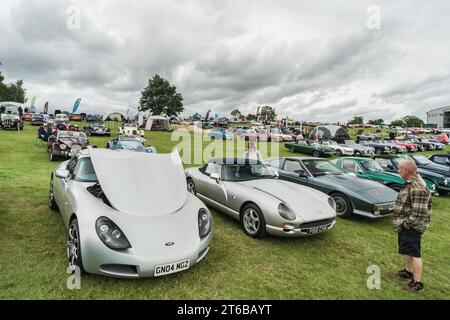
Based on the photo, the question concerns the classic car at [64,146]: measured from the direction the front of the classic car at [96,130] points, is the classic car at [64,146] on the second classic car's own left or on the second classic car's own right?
on the second classic car's own right

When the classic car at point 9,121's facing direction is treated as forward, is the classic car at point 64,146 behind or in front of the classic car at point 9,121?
in front

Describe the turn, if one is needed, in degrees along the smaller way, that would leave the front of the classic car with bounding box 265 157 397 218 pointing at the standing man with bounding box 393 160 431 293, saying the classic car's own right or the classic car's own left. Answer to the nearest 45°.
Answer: approximately 45° to the classic car's own right

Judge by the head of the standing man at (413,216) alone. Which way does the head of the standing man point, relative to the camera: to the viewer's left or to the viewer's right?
to the viewer's left

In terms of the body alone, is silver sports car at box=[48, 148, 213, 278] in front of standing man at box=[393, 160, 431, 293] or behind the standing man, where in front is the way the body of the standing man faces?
in front

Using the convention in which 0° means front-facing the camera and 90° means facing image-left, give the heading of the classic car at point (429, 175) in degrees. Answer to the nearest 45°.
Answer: approximately 315°

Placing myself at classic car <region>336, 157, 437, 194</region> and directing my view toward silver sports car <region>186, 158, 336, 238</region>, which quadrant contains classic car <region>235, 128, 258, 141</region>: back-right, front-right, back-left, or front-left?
back-right
